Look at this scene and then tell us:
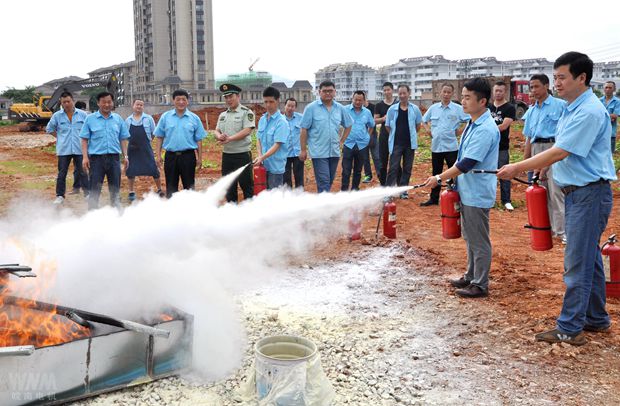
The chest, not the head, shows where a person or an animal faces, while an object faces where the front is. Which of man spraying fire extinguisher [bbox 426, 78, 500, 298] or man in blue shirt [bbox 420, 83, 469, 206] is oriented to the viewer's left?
the man spraying fire extinguisher

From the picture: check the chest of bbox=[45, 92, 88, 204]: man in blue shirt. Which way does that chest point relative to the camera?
toward the camera

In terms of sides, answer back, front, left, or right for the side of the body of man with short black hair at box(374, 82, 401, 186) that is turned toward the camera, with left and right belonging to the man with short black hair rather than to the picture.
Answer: front

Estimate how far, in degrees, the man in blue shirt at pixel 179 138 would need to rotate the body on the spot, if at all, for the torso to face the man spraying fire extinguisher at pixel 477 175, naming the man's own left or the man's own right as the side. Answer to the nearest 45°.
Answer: approximately 45° to the man's own left

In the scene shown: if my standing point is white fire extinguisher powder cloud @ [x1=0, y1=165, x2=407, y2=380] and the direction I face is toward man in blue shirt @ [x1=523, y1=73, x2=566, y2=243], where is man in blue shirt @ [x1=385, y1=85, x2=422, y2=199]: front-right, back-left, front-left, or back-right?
front-left

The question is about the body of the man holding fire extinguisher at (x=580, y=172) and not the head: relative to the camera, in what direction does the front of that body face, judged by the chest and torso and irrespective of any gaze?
to the viewer's left

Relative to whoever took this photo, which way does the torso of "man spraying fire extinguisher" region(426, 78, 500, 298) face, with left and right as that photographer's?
facing to the left of the viewer

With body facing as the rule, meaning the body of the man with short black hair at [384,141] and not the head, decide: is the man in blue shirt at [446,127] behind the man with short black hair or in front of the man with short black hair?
in front

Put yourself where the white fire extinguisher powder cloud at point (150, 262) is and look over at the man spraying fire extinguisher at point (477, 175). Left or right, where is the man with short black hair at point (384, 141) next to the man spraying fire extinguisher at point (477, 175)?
left

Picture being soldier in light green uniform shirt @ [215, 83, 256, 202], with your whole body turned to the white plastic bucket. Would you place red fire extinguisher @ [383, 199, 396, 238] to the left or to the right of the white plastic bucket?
left

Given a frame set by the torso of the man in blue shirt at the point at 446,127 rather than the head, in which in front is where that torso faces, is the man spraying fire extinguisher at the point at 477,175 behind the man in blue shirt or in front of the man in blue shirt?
in front

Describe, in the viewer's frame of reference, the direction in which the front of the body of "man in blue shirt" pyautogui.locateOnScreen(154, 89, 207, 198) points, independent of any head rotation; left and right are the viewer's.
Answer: facing the viewer

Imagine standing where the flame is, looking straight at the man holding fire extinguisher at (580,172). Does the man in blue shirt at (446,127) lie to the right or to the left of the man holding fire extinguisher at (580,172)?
left

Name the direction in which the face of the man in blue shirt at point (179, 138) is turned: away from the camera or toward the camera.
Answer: toward the camera

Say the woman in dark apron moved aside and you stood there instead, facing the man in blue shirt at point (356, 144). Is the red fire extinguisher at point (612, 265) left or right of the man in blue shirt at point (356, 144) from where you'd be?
right
